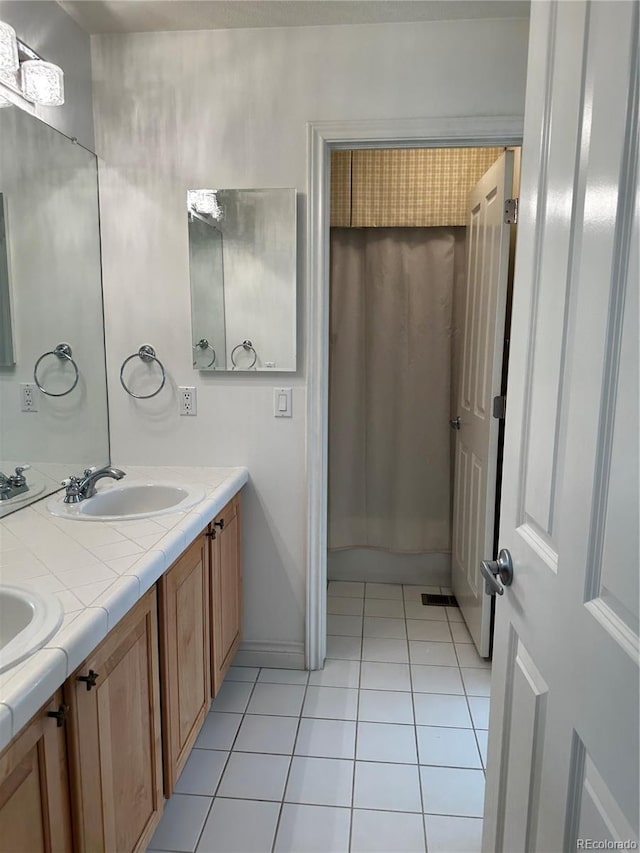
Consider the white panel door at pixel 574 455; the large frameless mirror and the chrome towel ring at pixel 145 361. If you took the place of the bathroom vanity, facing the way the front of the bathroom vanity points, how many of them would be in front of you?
1

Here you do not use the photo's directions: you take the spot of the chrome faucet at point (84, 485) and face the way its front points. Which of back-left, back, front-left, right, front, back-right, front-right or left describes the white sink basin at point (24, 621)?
front-right

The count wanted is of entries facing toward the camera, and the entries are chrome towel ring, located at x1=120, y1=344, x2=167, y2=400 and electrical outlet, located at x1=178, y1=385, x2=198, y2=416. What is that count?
2

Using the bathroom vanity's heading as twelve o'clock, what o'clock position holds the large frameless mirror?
The large frameless mirror is roughly at 7 o'clock from the bathroom vanity.

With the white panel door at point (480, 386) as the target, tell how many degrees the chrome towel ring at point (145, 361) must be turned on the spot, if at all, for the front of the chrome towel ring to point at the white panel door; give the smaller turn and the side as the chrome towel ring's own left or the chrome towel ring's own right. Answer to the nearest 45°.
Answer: approximately 90° to the chrome towel ring's own left

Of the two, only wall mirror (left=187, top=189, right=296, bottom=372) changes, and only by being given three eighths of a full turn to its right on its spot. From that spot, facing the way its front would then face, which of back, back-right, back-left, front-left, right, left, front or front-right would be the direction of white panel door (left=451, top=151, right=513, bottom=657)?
back-right

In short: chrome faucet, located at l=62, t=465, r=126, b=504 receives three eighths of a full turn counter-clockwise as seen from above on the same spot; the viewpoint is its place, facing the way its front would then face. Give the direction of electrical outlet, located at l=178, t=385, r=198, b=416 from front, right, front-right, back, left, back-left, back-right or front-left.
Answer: front-right

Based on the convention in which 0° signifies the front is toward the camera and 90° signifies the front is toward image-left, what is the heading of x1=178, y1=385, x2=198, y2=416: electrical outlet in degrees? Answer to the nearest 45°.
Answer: approximately 0°
